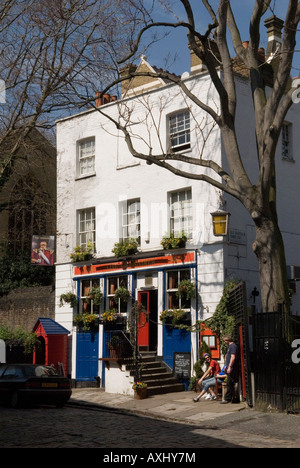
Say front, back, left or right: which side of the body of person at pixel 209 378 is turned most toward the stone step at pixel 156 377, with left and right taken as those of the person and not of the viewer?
right

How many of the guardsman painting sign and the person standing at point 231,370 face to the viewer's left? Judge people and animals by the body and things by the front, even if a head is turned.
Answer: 1

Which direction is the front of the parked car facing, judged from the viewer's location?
facing away from the viewer and to the left of the viewer

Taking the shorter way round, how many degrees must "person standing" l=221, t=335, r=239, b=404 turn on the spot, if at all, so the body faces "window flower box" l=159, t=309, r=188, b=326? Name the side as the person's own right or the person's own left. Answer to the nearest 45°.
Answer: approximately 45° to the person's own right

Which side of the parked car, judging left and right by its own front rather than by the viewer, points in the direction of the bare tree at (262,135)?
back

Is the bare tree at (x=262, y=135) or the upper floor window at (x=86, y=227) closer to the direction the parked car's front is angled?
the upper floor window

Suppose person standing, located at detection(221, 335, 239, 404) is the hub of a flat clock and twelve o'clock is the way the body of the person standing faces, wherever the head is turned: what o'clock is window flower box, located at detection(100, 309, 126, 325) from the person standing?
The window flower box is roughly at 2 o'clock from the person standing.

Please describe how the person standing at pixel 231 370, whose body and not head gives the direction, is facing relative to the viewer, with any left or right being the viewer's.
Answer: facing to the left of the viewer

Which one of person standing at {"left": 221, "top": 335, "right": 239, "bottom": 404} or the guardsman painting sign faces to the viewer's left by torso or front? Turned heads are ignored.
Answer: the person standing
